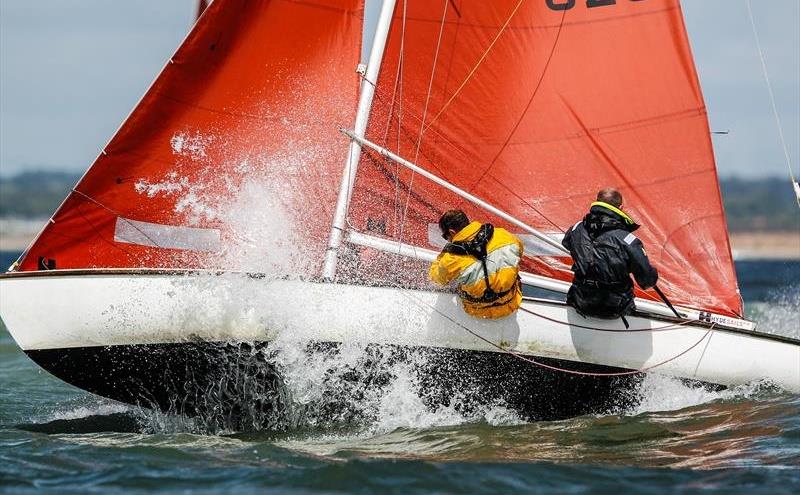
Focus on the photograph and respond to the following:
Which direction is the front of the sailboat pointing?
to the viewer's left
